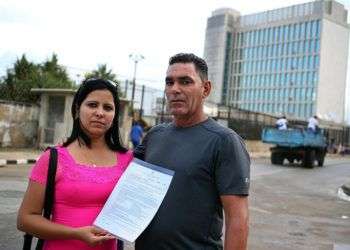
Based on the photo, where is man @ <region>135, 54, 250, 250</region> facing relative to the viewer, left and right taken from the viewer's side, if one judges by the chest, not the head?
facing the viewer and to the left of the viewer

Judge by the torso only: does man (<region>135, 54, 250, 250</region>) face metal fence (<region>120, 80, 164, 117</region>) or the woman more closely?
the woman

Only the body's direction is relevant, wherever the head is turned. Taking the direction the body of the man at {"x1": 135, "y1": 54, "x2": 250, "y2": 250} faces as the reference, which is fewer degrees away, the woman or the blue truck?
the woman

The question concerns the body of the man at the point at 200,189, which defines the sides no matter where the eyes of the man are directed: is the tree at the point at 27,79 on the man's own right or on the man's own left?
on the man's own right

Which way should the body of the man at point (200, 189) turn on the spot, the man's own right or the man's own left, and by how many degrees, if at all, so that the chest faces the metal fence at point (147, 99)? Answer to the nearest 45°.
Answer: approximately 135° to the man's own right

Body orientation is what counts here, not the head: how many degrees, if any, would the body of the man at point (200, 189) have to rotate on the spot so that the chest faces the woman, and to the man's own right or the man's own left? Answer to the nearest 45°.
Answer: approximately 45° to the man's own right
